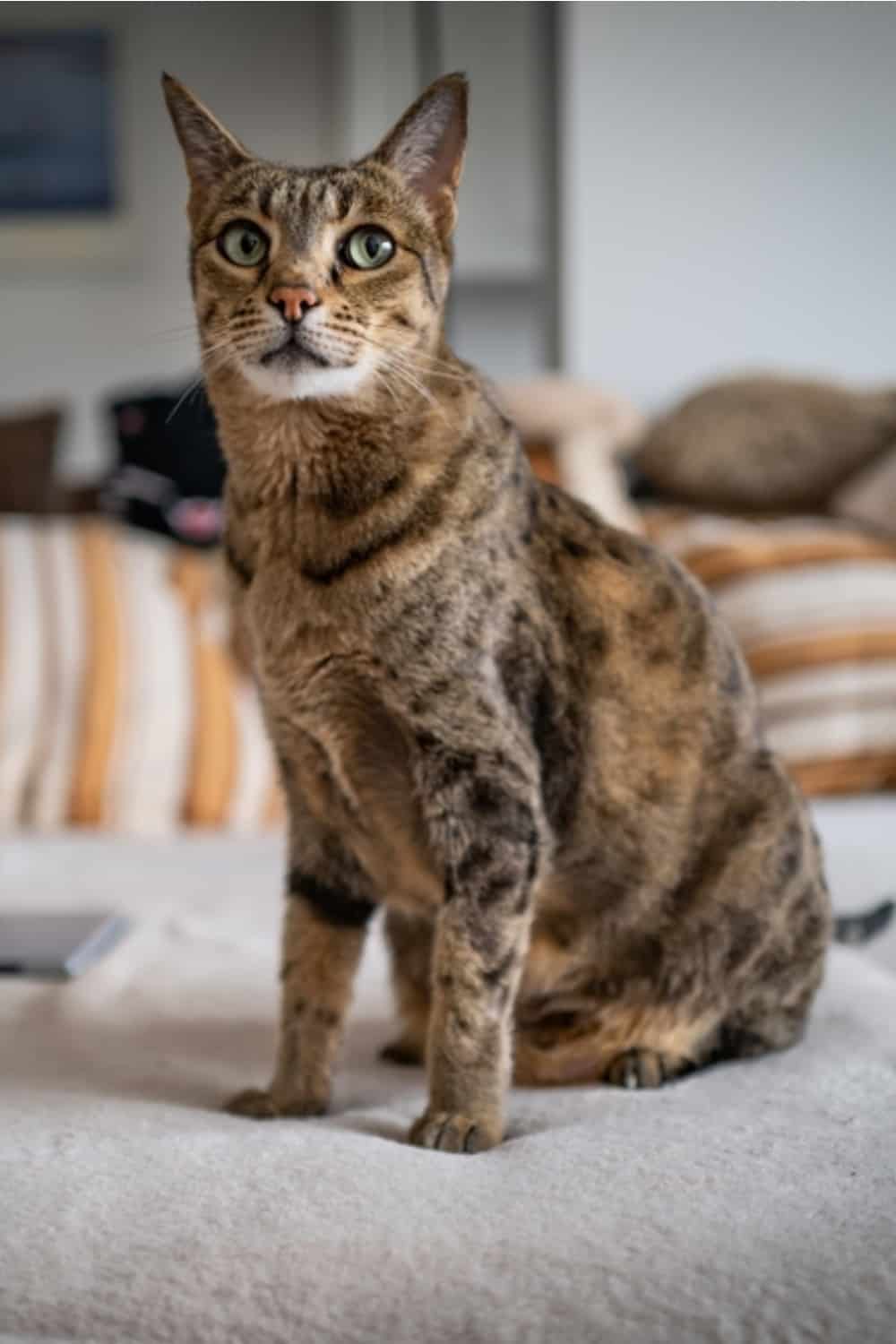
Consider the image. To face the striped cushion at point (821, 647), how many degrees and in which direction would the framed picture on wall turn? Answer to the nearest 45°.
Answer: approximately 45° to its left

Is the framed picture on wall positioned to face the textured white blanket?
yes

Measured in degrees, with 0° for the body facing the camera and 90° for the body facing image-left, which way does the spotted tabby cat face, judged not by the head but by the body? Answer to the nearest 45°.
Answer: approximately 45°

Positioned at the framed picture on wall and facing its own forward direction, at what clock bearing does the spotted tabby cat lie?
The spotted tabby cat is roughly at 12 o'clock from the framed picture on wall.

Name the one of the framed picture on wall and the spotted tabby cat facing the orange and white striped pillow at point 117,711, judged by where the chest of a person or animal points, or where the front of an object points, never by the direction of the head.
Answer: the framed picture on wall

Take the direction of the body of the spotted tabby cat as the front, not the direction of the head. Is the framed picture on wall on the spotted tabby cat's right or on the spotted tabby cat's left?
on the spotted tabby cat's right

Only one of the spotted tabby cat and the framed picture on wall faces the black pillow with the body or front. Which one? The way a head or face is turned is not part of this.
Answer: the framed picture on wall

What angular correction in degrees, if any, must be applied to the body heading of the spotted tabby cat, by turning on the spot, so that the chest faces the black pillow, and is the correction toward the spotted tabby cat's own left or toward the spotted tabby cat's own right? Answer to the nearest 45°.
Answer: approximately 135° to the spotted tabby cat's own right

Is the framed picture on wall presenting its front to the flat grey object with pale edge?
yes

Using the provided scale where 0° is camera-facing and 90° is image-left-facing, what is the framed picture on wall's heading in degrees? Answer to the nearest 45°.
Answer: approximately 0°
